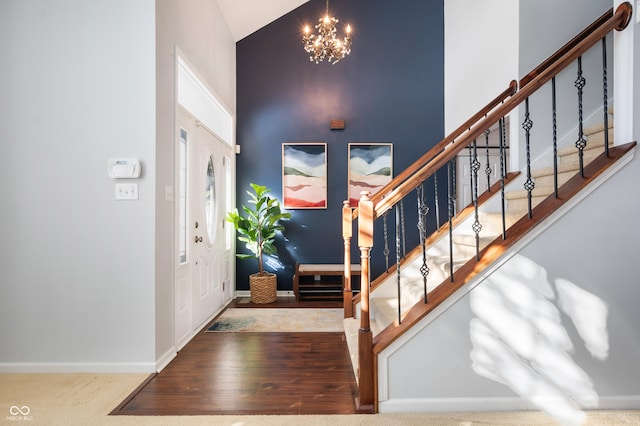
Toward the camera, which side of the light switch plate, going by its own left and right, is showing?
front

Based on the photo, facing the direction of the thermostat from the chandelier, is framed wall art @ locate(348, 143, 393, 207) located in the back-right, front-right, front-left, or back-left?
back-right

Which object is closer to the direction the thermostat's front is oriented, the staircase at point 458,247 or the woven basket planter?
the staircase

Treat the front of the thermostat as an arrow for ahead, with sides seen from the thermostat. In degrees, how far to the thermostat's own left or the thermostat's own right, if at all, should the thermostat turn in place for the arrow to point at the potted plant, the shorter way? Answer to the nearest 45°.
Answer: approximately 135° to the thermostat's own left

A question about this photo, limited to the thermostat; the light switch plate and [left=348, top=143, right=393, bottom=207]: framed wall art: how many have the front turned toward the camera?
3

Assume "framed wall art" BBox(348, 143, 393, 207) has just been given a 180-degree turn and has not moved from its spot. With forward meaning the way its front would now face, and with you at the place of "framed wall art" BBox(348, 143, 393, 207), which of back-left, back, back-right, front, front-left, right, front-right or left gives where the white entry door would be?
back-left

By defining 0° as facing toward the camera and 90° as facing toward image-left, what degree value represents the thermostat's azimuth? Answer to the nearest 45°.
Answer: approximately 0°

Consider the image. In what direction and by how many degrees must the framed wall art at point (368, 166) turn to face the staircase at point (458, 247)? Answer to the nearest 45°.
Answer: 0° — it already faces it

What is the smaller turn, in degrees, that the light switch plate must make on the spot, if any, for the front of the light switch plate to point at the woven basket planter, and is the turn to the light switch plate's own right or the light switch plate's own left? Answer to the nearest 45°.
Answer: approximately 135° to the light switch plate's own left

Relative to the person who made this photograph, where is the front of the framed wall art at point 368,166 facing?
facing the viewer
